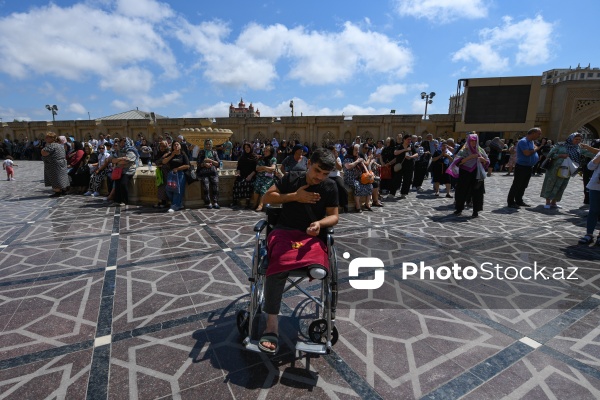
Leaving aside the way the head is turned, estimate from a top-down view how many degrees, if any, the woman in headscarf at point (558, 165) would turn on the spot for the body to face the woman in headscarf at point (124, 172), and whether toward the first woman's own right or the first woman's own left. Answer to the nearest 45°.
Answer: approximately 90° to the first woman's own right

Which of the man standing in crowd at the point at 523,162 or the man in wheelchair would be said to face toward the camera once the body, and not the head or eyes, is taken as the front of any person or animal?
the man in wheelchair

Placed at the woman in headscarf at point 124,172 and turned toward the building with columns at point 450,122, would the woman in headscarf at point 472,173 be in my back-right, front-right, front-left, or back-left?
front-right

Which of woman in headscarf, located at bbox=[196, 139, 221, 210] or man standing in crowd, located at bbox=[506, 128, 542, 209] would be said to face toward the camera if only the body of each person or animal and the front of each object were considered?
the woman in headscarf

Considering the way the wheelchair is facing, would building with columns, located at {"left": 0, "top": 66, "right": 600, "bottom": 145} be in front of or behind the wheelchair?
behind

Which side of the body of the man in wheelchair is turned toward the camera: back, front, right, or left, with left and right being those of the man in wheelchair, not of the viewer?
front

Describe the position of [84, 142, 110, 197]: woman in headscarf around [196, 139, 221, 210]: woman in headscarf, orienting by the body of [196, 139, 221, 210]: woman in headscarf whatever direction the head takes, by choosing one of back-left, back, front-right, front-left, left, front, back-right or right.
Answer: back-right

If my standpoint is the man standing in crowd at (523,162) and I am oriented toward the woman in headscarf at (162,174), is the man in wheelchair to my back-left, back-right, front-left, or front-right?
front-left

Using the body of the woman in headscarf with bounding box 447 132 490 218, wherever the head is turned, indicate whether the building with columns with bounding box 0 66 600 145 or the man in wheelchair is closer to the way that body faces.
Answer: the man in wheelchair

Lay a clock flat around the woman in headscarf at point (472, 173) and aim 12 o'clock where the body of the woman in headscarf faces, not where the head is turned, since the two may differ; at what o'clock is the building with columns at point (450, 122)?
The building with columns is roughly at 6 o'clock from the woman in headscarf.

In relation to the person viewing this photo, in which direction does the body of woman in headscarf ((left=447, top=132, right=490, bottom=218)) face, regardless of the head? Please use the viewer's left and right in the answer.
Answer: facing the viewer

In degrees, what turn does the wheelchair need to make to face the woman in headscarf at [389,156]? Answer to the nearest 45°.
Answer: approximately 180°

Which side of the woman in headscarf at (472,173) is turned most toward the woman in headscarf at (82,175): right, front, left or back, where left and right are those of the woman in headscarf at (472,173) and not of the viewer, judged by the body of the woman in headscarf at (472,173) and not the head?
right

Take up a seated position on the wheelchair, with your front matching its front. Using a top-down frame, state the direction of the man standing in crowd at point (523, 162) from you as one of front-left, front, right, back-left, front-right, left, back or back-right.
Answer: back-left
